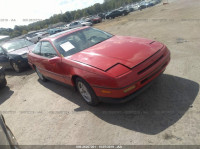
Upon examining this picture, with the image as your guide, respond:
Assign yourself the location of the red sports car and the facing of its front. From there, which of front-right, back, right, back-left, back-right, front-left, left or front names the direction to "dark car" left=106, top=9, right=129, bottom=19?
back-left

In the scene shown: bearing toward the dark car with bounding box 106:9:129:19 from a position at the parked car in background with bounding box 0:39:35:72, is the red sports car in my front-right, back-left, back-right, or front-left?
back-right

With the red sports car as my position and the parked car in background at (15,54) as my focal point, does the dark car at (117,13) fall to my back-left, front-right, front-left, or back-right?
front-right

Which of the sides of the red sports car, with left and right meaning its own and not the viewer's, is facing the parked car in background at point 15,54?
back

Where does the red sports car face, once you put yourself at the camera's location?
facing the viewer and to the right of the viewer
